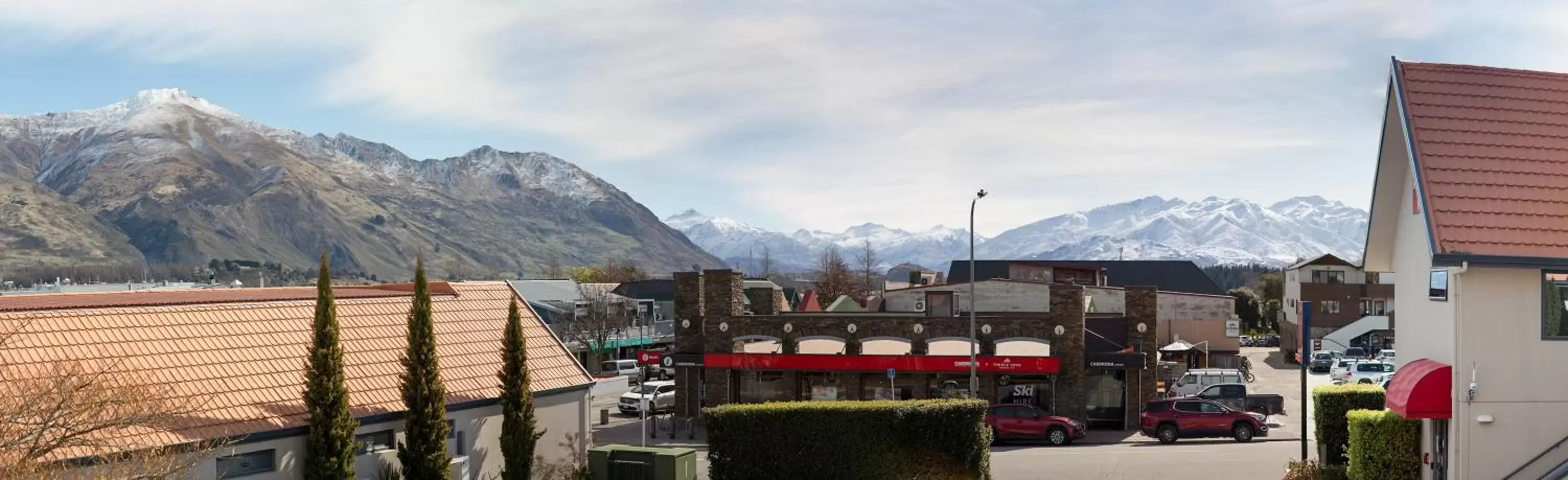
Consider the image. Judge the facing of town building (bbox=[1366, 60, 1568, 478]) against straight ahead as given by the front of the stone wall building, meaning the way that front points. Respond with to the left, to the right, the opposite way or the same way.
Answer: to the right

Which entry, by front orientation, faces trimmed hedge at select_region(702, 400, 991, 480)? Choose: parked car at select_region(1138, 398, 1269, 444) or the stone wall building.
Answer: the stone wall building

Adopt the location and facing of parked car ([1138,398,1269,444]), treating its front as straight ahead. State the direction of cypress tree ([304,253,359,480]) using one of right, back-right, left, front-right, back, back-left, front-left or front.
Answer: back-right

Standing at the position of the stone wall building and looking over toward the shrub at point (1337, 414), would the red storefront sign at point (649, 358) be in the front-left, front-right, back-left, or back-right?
back-right

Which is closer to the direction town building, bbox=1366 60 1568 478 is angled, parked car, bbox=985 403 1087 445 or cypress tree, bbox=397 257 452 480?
the cypress tree

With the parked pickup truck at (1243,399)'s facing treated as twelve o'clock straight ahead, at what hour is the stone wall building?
The stone wall building is roughly at 11 o'clock from the parked pickup truck.

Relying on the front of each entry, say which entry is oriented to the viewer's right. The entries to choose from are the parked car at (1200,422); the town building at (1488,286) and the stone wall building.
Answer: the parked car

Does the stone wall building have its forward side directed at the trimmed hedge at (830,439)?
yes

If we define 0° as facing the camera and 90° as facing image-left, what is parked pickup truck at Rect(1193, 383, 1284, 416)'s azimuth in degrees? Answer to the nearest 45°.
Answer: approximately 90°

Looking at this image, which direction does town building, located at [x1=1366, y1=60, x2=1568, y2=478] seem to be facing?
to the viewer's left
